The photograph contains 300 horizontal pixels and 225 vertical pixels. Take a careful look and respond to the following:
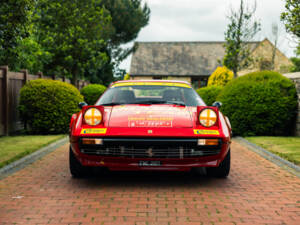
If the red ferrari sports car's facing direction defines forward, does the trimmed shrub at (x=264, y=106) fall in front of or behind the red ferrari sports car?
behind

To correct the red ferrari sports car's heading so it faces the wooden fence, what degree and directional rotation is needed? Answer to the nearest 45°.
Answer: approximately 135° to its right

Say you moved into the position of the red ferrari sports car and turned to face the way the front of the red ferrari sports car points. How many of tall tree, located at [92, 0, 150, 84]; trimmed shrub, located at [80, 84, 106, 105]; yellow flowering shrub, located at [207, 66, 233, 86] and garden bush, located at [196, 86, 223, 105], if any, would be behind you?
4

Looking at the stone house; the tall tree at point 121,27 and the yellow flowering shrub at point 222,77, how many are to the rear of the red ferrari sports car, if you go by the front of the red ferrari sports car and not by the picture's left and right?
3

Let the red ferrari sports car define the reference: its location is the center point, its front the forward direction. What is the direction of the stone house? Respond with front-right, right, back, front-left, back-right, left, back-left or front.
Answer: back

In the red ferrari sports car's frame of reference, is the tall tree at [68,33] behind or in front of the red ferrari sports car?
behind

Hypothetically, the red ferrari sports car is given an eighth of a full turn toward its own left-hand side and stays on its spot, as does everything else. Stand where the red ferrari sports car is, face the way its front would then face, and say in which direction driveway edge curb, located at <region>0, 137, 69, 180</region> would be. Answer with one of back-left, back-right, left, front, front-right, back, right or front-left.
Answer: back

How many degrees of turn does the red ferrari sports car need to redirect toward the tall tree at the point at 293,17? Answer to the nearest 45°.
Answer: approximately 135° to its left

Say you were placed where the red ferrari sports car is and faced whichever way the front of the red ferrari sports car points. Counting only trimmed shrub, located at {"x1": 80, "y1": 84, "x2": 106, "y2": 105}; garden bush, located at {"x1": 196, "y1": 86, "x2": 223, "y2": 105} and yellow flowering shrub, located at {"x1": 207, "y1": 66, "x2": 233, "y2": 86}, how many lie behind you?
3

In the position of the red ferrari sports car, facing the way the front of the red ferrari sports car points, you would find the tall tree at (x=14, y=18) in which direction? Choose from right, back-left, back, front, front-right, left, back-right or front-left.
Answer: back-right

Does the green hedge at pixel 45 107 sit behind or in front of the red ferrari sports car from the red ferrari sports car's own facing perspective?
behind

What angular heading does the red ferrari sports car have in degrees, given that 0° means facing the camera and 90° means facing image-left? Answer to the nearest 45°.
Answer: approximately 0°

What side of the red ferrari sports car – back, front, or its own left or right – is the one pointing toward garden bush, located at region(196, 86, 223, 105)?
back

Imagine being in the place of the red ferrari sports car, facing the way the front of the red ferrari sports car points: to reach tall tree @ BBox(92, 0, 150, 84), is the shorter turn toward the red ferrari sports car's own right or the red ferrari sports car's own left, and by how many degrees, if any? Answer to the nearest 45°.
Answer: approximately 180°
